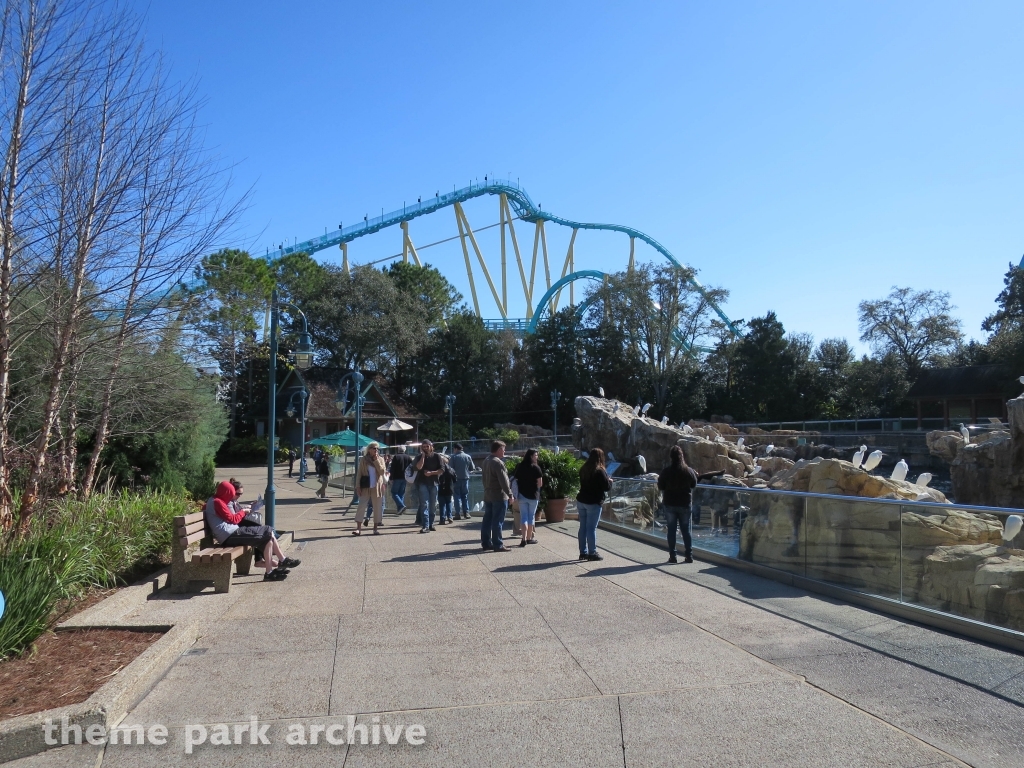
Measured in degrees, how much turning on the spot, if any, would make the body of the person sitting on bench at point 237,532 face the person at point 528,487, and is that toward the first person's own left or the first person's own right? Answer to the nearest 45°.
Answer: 0° — they already face them

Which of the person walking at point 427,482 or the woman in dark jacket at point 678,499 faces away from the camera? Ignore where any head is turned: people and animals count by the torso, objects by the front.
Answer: the woman in dark jacket

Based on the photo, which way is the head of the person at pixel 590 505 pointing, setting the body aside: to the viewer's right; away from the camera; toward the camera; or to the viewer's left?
away from the camera

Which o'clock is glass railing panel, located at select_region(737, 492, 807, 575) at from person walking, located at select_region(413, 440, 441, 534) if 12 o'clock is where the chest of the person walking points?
The glass railing panel is roughly at 11 o'clock from the person walking.

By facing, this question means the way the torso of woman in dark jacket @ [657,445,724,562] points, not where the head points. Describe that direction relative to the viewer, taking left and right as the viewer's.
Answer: facing away from the viewer

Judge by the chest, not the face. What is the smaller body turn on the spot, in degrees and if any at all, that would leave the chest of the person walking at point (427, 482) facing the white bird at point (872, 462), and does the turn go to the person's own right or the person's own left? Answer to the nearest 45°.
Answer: approximately 90° to the person's own left

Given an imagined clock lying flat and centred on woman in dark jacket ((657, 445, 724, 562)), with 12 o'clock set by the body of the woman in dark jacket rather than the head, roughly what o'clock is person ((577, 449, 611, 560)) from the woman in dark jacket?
The person is roughly at 9 o'clock from the woman in dark jacket.

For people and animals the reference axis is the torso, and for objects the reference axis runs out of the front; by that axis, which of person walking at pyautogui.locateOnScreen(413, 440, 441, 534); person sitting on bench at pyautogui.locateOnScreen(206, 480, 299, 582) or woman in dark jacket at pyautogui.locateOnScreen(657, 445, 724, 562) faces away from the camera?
the woman in dark jacket

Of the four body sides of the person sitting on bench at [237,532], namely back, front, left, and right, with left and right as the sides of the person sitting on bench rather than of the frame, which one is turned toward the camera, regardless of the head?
right

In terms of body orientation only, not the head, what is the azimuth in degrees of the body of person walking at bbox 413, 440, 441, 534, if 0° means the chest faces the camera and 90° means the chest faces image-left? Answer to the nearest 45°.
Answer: approximately 0°
